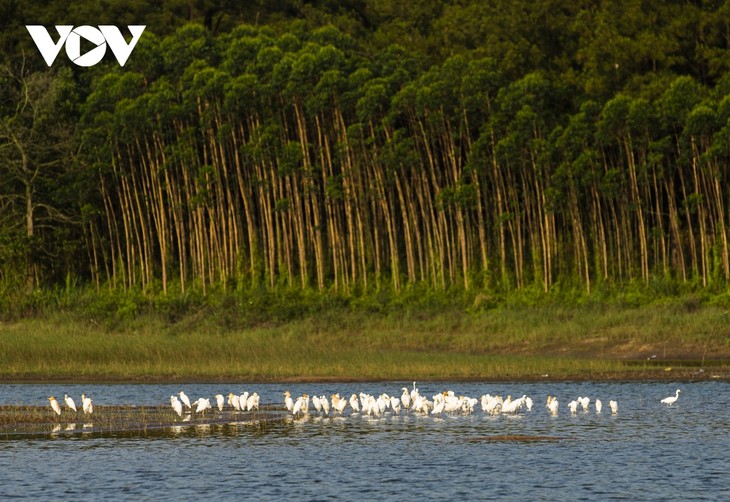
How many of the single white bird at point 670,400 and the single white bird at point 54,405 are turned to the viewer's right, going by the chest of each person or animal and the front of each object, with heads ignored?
1
